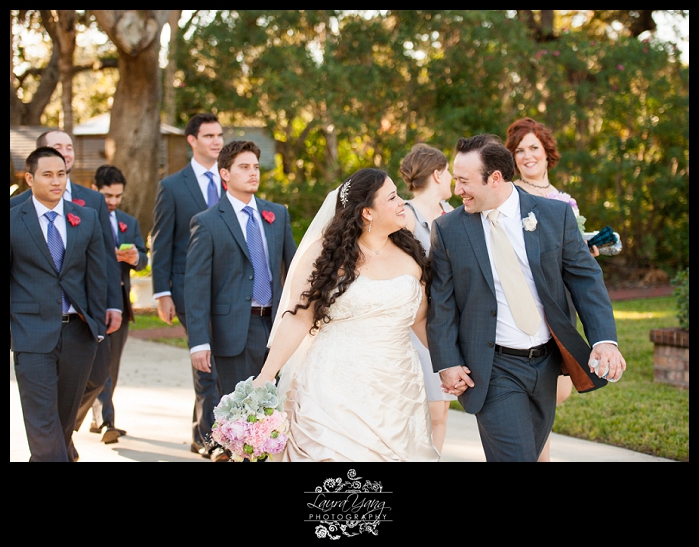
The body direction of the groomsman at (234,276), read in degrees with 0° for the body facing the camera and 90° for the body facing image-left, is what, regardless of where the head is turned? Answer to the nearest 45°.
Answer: approximately 315°
